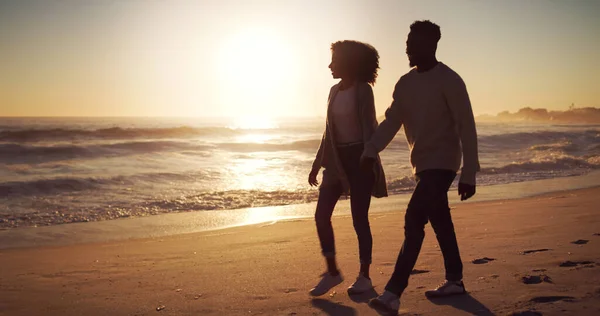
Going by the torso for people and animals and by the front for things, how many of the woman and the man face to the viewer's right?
0

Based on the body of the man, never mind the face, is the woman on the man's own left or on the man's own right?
on the man's own right

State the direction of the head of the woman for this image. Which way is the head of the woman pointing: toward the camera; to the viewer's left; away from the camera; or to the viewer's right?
to the viewer's left

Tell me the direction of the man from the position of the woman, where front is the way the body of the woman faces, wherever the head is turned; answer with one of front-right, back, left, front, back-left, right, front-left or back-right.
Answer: left

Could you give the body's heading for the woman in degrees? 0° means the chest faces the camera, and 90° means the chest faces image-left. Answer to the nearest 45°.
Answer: approximately 45°

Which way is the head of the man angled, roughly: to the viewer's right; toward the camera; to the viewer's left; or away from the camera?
to the viewer's left
